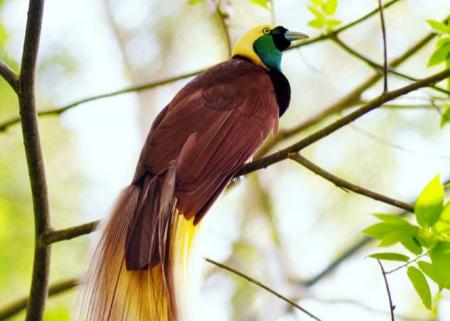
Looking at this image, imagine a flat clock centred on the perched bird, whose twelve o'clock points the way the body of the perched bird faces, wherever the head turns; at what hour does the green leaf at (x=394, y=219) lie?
The green leaf is roughly at 3 o'clock from the perched bird.

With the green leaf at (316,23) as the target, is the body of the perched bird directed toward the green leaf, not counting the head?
yes

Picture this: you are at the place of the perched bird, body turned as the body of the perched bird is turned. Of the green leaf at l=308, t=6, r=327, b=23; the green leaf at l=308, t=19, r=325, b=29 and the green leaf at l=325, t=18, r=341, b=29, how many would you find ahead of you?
3

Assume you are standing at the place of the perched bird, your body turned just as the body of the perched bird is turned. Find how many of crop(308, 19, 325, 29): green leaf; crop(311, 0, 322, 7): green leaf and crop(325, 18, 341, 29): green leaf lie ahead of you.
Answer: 3

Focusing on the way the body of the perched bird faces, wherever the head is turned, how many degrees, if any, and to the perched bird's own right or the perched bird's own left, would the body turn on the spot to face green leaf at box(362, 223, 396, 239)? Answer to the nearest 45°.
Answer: approximately 90° to the perched bird's own right

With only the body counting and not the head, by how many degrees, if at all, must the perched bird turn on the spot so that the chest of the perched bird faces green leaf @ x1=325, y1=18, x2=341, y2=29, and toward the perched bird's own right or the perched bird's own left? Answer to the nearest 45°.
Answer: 0° — it already faces it

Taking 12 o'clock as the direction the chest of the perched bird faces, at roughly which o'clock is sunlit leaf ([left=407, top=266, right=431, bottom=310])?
The sunlit leaf is roughly at 3 o'clock from the perched bird.

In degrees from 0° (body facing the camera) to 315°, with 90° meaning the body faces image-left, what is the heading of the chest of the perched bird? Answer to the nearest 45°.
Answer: approximately 225°

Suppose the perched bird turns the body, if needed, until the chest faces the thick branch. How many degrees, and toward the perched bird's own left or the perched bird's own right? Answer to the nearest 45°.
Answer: approximately 135° to the perched bird's own left
